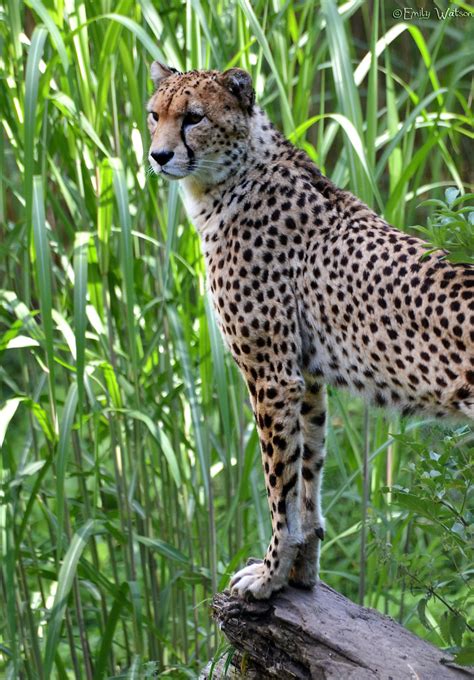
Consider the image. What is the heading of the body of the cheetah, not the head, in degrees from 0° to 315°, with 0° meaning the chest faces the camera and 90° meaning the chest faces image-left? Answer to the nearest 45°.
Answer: approximately 90°
